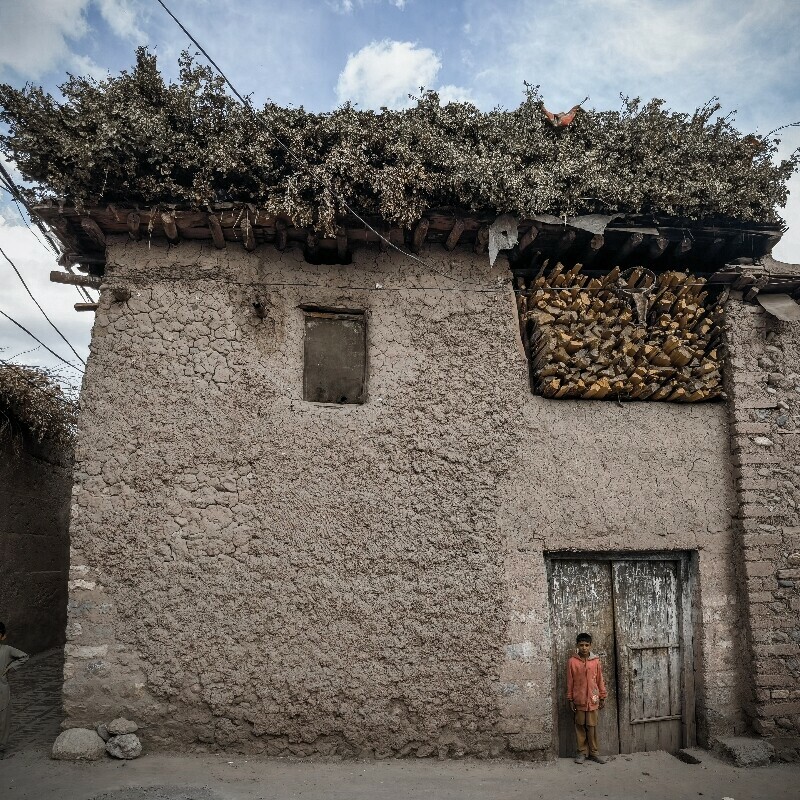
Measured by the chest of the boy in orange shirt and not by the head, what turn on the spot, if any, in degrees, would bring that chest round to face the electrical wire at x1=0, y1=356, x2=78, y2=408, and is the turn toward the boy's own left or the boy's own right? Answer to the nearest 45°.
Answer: approximately 90° to the boy's own right

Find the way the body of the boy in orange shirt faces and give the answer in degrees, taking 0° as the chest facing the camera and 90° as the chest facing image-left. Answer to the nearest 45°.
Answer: approximately 0°

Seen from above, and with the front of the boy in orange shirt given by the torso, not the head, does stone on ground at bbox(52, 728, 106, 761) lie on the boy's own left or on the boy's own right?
on the boy's own right

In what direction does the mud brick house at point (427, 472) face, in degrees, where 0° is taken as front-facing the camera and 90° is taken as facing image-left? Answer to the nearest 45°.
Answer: approximately 0°

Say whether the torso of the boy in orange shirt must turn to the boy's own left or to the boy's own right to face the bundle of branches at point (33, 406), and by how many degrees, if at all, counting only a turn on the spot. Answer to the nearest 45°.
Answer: approximately 90° to the boy's own right
